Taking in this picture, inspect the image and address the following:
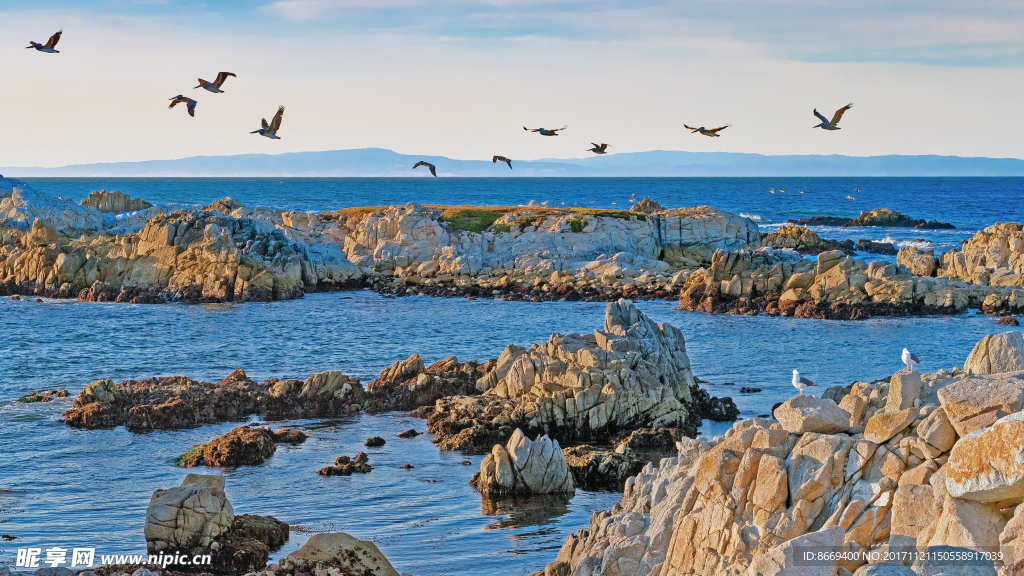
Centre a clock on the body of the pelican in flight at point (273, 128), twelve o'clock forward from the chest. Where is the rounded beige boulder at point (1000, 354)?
The rounded beige boulder is roughly at 8 o'clock from the pelican in flight.

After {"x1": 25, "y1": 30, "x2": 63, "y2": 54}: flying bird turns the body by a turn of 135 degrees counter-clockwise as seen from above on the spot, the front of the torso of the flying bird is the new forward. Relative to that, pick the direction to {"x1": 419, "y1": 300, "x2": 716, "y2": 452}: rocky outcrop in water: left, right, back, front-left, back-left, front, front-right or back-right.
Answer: front-left

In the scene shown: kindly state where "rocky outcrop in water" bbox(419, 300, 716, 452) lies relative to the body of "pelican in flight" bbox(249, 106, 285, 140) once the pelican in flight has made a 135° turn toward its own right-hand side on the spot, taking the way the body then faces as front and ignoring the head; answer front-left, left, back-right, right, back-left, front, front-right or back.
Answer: front-right

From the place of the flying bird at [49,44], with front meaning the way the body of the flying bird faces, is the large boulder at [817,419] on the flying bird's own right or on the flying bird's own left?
on the flying bird's own left

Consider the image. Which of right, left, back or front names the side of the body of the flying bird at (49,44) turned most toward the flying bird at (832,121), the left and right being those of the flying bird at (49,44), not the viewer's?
back

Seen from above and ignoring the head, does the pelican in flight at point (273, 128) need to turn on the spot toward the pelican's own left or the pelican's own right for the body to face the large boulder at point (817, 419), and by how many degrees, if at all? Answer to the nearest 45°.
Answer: approximately 135° to the pelican's own left

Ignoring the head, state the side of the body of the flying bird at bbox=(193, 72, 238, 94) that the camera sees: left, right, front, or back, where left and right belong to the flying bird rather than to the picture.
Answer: left

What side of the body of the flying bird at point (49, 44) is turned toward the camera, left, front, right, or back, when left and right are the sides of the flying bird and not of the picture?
left

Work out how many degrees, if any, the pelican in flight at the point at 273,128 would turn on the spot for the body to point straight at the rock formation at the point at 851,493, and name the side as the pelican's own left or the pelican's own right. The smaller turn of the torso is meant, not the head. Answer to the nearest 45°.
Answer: approximately 90° to the pelican's own left

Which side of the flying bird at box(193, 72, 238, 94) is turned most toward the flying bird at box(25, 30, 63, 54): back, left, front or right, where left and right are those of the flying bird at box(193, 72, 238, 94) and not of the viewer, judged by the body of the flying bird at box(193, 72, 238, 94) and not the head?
front

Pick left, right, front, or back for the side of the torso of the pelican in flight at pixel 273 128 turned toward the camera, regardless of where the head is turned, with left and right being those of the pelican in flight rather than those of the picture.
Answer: left
